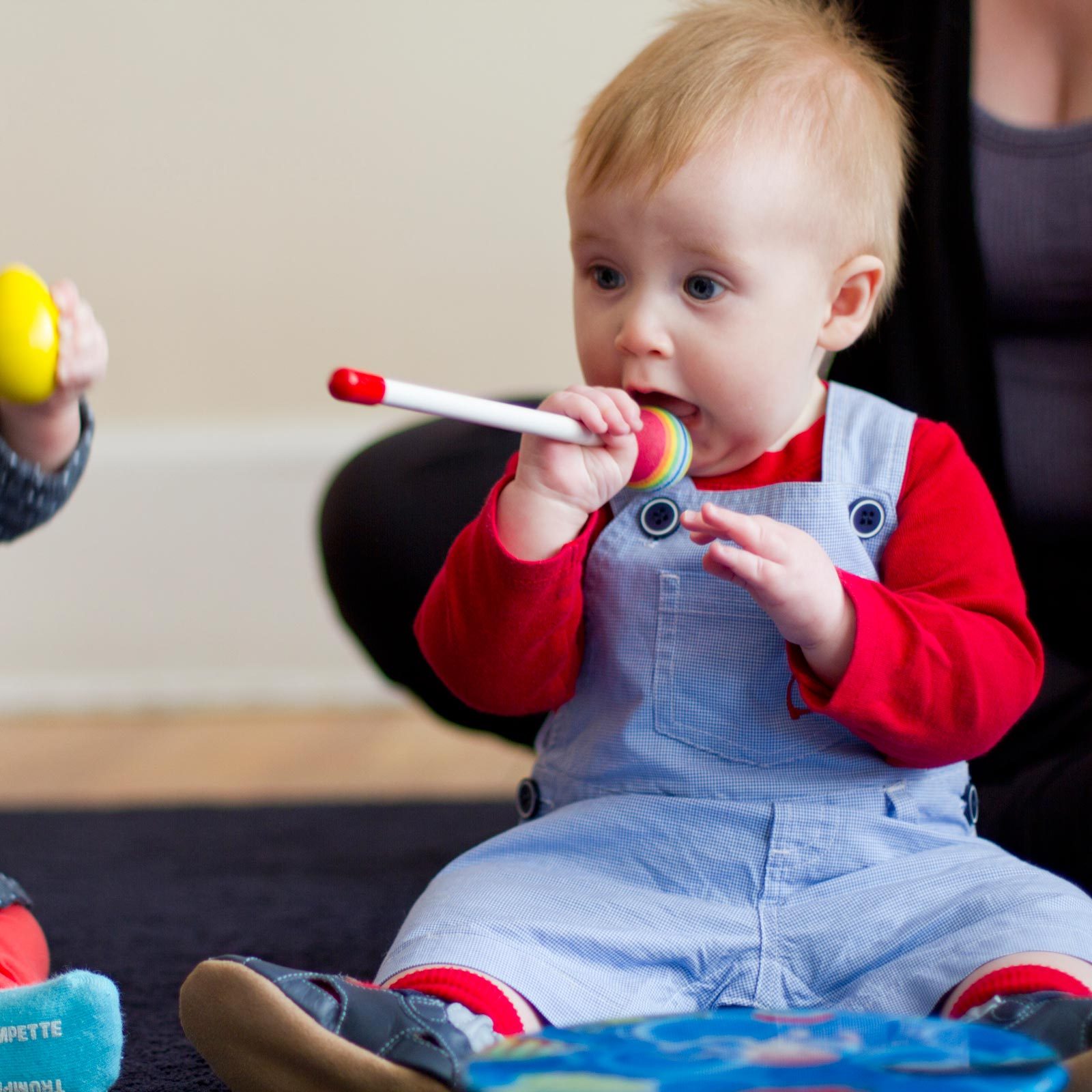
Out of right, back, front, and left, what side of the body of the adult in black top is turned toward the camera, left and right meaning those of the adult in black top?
front
